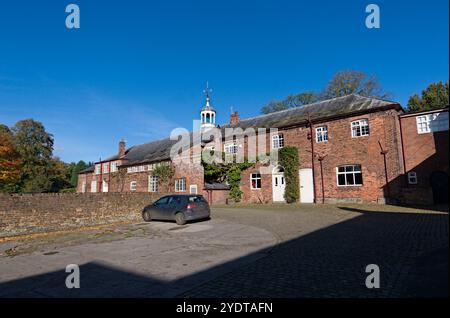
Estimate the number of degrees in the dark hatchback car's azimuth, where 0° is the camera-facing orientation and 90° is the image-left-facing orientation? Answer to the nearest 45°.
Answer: approximately 135°

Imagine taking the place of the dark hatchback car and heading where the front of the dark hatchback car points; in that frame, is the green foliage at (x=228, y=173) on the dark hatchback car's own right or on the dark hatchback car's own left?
on the dark hatchback car's own right

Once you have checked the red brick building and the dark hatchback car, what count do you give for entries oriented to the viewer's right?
0

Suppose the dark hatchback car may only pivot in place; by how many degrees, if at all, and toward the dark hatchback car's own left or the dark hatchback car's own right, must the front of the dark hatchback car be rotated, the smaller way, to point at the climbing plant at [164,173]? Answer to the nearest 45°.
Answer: approximately 45° to the dark hatchback car's own right

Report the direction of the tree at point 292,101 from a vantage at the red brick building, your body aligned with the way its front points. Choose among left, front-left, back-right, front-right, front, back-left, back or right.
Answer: back-right

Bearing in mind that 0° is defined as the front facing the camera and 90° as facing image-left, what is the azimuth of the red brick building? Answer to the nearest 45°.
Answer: approximately 45°

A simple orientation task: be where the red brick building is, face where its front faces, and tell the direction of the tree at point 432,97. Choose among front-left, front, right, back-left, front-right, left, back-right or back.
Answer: back

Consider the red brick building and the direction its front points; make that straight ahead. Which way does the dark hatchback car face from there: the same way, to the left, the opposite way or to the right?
to the right

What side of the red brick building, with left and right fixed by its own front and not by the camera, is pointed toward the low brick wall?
front

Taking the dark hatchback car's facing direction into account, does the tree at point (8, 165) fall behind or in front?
in front

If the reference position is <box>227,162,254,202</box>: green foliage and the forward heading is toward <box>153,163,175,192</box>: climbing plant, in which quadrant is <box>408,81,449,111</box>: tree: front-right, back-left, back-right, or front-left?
back-right

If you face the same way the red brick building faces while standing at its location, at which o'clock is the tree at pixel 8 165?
The tree is roughly at 2 o'clock from the red brick building.
